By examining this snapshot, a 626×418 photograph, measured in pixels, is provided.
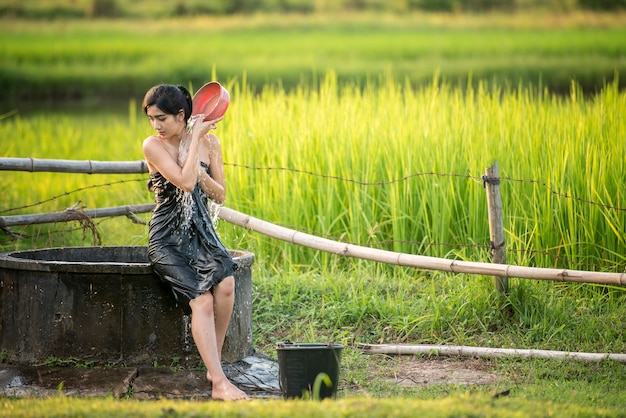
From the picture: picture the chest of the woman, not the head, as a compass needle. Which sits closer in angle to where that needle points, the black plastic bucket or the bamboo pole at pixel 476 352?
the black plastic bucket

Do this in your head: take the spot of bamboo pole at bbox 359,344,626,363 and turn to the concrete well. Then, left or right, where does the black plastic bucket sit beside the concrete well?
left

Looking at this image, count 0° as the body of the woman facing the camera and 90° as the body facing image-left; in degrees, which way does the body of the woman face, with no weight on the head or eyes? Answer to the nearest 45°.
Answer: approximately 315°

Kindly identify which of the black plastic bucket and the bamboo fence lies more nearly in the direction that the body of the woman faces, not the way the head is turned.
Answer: the black plastic bucket

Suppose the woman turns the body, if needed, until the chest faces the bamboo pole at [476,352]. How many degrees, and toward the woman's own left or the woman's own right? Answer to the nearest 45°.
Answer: approximately 45° to the woman's own left
